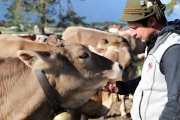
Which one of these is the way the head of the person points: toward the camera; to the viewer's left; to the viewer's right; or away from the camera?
to the viewer's left

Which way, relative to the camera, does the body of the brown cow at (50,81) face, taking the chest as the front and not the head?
to the viewer's right

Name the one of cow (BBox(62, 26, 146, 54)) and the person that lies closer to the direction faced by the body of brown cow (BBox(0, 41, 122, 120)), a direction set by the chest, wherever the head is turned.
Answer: the person

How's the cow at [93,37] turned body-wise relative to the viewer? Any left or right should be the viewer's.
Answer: facing to the right of the viewer

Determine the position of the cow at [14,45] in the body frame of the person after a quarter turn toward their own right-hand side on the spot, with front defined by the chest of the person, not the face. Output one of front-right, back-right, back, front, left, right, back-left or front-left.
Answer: front-left

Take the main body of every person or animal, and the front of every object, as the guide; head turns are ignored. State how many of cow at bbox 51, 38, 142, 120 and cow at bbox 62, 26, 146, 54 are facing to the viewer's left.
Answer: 0

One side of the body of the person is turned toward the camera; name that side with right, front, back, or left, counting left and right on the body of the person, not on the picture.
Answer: left

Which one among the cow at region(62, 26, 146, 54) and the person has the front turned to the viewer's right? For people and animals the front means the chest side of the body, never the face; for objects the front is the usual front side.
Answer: the cow

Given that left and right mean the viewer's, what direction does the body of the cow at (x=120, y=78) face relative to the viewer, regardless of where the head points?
facing the viewer and to the right of the viewer
